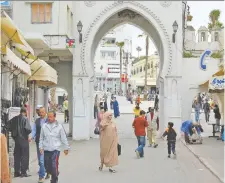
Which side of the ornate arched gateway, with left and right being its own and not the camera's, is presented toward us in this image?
front

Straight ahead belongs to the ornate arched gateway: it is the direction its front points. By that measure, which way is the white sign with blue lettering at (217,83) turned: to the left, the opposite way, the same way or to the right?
the same way

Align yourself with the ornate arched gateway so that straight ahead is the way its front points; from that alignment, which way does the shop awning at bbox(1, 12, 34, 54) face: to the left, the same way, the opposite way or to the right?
to the left

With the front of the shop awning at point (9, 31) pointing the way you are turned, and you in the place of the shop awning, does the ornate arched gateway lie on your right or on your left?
on your left

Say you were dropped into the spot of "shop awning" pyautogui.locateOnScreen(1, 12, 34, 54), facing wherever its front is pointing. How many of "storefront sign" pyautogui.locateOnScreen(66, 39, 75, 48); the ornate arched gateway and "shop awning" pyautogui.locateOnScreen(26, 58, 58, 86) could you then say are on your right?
0

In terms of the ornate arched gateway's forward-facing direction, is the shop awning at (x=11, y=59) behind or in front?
in front

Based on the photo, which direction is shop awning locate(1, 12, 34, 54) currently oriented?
to the viewer's right

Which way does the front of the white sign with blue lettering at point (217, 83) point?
toward the camera
